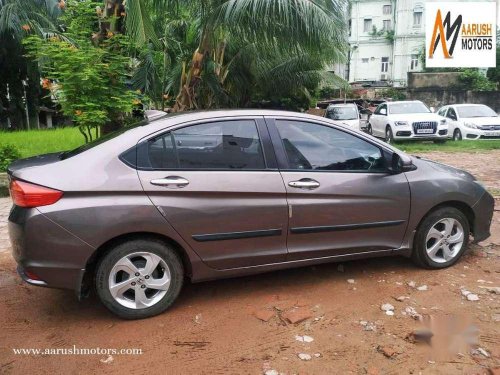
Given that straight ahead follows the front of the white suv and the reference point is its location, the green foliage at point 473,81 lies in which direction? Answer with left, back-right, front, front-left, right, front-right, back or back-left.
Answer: back-left

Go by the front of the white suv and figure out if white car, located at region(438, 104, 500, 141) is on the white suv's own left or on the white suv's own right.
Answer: on the white suv's own left

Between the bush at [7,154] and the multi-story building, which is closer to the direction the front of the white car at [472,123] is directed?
the bush

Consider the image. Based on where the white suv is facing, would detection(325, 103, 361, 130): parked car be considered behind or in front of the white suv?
behind

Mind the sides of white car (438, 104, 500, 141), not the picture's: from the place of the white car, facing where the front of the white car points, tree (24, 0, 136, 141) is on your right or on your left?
on your right

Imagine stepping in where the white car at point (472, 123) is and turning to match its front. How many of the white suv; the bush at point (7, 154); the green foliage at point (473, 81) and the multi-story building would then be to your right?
2

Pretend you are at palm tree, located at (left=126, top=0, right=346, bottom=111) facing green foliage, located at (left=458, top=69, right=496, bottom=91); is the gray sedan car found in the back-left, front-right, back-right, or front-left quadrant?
back-right

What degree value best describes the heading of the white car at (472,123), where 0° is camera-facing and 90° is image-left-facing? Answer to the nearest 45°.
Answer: approximately 315°

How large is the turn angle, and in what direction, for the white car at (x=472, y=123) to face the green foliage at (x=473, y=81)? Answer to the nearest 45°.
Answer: approximately 135° to its left

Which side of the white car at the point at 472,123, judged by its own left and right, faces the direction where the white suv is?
right

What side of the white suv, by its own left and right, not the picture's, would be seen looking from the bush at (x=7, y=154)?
right
